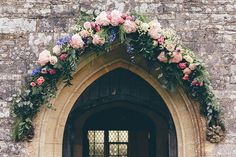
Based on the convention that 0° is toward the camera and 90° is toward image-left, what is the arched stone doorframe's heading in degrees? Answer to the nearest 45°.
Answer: approximately 0°
